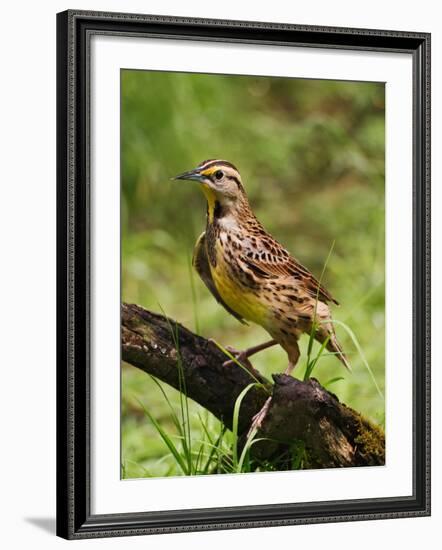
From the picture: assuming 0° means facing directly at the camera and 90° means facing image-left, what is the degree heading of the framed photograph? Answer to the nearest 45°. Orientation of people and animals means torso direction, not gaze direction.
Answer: approximately 315°
